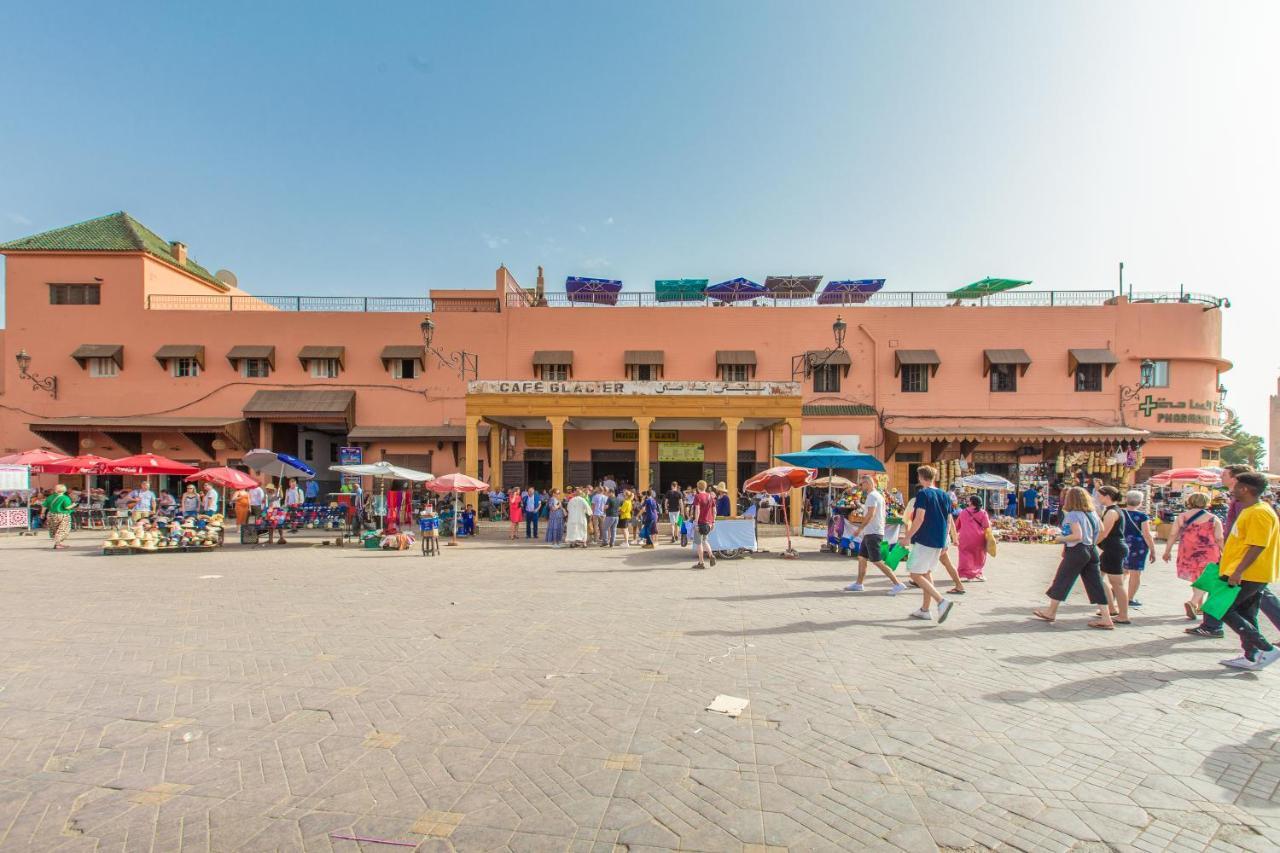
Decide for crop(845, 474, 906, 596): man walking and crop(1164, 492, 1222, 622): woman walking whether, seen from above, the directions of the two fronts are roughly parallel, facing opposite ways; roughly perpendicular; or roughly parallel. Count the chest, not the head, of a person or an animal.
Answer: roughly perpendicular

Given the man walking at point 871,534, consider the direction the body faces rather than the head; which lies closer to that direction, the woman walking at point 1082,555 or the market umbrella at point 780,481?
the market umbrella

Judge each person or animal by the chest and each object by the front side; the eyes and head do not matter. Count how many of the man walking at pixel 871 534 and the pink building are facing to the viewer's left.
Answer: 1

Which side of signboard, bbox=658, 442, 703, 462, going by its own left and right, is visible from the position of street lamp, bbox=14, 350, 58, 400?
right

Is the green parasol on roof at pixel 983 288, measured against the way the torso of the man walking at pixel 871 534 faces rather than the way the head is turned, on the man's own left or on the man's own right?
on the man's own right

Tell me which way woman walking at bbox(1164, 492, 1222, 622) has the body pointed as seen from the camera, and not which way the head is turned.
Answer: away from the camera

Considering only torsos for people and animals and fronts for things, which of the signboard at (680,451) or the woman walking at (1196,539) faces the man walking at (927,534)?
the signboard

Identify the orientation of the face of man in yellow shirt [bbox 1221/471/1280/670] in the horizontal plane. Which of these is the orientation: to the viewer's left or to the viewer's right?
to the viewer's left

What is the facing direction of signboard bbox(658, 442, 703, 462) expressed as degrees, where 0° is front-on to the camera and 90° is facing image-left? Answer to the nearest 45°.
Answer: approximately 0°

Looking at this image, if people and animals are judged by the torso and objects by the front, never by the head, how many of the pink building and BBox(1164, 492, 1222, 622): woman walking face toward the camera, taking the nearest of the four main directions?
1
